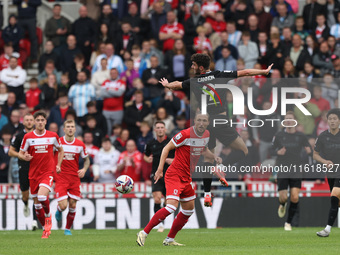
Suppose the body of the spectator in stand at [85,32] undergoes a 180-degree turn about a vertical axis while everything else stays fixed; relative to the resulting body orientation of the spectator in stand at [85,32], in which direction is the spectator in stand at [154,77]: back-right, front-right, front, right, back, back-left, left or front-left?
back-right

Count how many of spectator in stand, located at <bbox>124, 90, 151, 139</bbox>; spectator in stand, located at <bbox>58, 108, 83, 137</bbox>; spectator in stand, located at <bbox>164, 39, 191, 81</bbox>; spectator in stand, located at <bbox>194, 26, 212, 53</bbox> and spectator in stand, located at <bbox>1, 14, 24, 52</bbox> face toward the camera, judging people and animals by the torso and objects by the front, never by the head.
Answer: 5

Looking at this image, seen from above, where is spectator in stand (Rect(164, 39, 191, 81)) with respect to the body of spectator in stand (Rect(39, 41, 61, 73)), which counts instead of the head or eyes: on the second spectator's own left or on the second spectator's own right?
on the second spectator's own left

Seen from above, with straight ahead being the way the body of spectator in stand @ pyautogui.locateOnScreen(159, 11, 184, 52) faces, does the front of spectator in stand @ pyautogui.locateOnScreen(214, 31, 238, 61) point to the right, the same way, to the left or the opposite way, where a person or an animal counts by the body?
the same way

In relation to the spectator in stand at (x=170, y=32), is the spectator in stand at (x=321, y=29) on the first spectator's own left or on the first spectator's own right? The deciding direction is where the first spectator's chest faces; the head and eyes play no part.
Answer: on the first spectator's own left

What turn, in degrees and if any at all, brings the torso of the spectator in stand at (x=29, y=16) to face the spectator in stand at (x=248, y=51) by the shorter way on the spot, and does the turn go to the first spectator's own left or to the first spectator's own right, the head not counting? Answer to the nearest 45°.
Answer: approximately 45° to the first spectator's own left

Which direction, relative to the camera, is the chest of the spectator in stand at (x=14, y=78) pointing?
toward the camera

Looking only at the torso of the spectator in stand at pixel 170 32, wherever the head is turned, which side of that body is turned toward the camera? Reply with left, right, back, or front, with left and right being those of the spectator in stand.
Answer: front

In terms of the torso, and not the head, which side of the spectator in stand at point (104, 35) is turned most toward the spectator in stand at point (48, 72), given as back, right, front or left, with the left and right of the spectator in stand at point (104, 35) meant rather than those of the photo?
front

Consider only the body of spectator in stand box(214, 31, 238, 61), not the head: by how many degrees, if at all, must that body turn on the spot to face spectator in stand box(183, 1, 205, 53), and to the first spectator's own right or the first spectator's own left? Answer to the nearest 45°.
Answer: approximately 135° to the first spectator's own right

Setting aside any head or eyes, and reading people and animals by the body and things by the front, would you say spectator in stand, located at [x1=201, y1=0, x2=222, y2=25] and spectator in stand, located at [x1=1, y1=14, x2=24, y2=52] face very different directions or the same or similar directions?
same or similar directions

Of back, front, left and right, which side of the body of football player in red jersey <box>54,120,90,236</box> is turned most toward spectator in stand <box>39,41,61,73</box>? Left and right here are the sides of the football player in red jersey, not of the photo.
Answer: back

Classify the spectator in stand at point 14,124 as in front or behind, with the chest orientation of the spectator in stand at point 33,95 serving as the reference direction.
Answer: in front

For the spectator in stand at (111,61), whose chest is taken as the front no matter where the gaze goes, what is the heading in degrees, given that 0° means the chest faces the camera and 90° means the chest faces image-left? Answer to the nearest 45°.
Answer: approximately 0°
